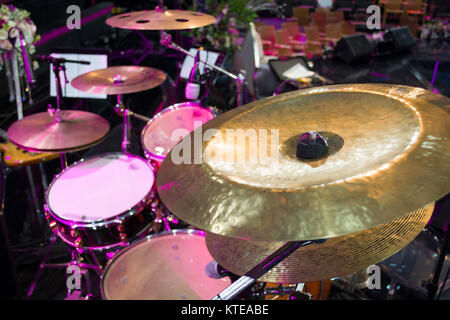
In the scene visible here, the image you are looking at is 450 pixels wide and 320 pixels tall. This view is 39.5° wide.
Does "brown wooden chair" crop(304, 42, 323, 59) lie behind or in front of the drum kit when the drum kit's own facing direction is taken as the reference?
in front

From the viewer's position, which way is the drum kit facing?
facing away from the viewer and to the right of the viewer

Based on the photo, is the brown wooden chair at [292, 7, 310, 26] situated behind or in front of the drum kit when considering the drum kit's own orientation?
in front

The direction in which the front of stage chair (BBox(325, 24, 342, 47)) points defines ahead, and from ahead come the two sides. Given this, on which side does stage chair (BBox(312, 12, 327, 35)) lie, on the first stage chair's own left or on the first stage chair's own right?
on the first stage chair's own right

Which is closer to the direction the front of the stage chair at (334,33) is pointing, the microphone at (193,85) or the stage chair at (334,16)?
the microphone

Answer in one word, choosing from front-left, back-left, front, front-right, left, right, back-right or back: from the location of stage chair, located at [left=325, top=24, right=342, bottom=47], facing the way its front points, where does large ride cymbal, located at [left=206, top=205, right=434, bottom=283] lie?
front-left

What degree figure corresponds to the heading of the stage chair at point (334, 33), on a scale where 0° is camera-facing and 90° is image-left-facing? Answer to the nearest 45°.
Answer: approximately 45°

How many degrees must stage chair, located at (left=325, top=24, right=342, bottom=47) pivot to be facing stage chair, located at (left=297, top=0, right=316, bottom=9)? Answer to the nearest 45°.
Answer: approximately 135° to its right

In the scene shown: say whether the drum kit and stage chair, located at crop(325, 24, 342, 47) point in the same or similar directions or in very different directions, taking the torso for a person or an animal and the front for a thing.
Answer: very different directions

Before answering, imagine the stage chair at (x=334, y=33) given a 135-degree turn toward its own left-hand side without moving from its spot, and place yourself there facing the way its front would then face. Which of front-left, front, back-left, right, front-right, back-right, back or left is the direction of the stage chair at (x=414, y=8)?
front-left

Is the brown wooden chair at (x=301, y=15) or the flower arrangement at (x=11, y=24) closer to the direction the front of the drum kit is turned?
the brown wooden chair
